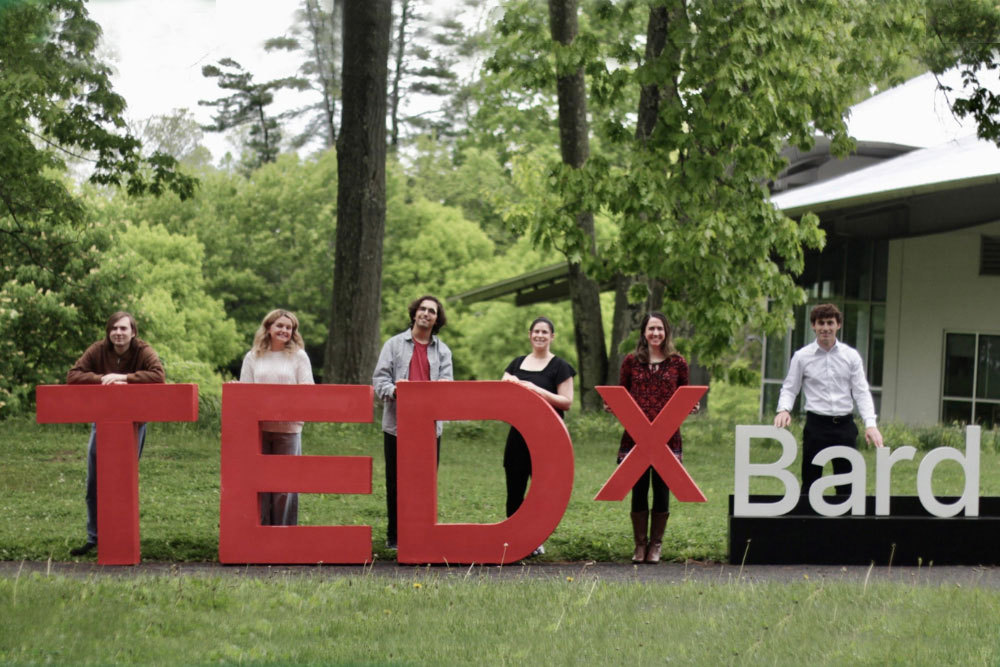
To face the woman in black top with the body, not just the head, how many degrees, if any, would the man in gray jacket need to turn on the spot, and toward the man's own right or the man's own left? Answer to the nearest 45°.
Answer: approximately 90° to the man's own left

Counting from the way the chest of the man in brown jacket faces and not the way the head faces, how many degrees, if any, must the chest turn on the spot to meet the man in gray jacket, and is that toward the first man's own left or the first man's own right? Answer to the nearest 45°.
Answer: approximately 90° to the first man's own left

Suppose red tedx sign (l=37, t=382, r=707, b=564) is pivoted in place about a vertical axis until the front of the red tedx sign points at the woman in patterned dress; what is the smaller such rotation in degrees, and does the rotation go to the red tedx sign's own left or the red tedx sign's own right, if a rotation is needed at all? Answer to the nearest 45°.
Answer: approximately 90° to the red tedx sign's own left

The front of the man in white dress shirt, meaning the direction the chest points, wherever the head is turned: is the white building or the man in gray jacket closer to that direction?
the man in gray jacket

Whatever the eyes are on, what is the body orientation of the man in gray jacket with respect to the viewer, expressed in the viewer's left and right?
facing the viewer

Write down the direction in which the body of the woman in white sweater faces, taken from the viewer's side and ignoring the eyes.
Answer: toward the camera

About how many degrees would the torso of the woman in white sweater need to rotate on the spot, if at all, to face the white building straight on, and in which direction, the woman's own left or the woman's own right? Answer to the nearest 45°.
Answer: approximately 135° to the woman's own left

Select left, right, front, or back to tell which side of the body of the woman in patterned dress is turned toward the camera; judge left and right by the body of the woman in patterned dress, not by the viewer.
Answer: front

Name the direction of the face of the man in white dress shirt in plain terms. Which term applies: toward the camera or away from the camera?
toward the camera

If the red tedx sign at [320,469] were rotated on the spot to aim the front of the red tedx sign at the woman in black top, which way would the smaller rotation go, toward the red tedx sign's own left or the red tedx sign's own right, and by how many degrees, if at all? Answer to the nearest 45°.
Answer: approximately 90° to the red tedx sign's own left

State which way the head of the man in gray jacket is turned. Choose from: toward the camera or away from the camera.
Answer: toward the camera

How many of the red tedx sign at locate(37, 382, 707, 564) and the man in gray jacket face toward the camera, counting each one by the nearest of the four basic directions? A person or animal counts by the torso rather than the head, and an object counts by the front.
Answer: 2

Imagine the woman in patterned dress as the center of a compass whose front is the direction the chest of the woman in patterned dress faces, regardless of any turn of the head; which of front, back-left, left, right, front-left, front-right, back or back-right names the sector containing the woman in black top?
right

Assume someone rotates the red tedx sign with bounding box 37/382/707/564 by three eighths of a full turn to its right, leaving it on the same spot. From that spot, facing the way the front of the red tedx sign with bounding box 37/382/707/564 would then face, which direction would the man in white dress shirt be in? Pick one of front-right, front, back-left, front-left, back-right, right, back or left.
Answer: back-right

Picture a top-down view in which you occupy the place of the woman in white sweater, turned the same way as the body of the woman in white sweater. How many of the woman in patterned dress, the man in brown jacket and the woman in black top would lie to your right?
1

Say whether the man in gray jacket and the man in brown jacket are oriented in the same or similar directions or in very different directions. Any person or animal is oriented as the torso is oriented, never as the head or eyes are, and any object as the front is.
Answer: same or similar directions
